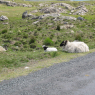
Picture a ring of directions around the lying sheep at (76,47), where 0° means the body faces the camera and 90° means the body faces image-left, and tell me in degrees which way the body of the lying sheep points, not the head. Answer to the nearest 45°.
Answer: approximately 90°
